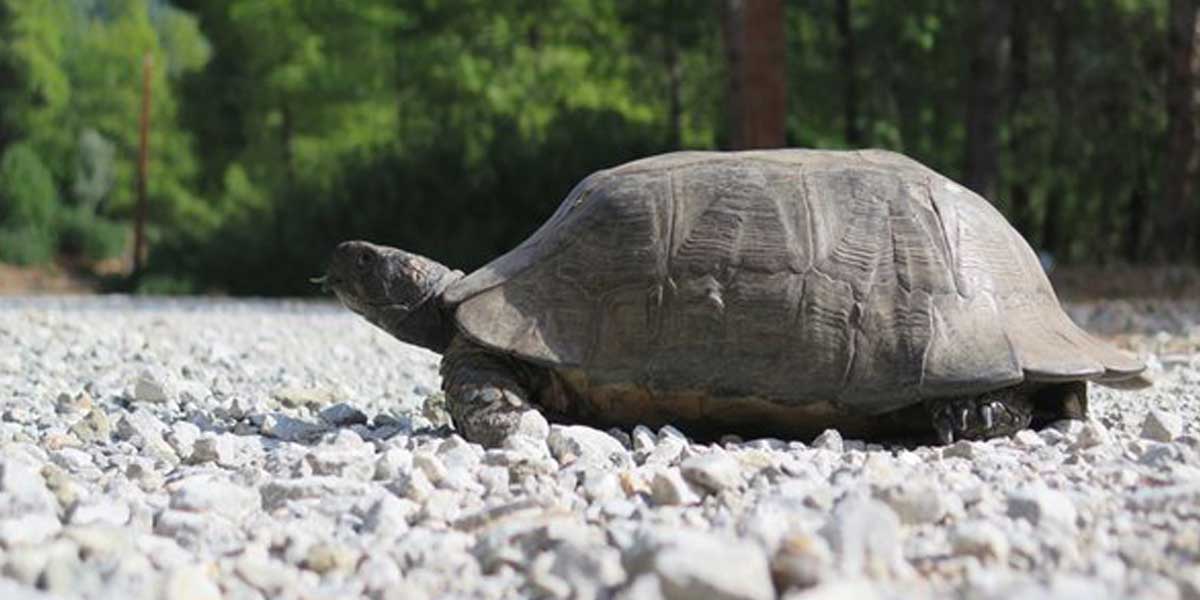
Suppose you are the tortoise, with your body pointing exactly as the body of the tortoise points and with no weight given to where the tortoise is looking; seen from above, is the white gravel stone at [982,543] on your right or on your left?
on your left

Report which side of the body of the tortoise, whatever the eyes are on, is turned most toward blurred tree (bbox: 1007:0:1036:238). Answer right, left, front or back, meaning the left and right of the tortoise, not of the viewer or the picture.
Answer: right

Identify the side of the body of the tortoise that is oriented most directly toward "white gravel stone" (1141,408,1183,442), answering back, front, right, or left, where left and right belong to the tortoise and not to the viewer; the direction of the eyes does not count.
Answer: back

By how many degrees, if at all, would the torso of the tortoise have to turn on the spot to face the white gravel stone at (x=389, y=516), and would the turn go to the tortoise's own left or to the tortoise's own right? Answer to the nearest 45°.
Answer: approximately 45° to the tortoise's own left

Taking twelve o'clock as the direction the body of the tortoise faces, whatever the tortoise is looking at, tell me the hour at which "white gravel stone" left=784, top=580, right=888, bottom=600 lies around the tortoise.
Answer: The white gravel stone is roughly at 9 o'clock from the tortoise.

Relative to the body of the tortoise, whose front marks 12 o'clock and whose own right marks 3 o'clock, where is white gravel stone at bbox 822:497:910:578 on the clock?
The white gravel stone is roughly at 9 o'clock from the tortoise.

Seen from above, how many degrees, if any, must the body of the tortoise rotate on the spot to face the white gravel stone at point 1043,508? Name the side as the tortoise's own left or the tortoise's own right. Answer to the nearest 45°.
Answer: approximately 90° to the tortoise's own left

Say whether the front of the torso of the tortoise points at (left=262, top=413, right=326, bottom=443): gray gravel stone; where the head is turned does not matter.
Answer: yes

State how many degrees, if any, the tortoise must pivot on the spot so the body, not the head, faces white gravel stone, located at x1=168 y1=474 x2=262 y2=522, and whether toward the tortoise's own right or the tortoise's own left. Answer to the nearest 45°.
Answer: approximately 45° to the tortoise's own left

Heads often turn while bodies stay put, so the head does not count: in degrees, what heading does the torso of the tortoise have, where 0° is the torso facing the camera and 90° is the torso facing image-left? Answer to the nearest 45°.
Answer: approximately 90°

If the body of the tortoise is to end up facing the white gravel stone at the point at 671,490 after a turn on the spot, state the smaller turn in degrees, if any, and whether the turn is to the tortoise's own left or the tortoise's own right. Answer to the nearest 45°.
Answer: approximately 90° to the tortoise's own left

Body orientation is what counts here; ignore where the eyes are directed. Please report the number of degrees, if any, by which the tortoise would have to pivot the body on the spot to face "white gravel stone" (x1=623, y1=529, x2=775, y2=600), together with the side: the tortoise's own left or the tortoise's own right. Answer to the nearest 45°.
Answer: approximately 90° to the tortoise's own left
